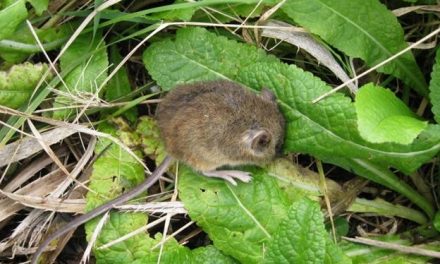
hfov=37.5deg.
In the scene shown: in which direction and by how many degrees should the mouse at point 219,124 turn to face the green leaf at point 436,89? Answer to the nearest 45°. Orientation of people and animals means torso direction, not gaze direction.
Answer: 0° — it already faces it

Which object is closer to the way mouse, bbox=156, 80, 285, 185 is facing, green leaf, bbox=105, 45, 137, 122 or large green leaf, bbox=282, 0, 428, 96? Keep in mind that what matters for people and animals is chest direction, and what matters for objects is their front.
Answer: the large green leaf

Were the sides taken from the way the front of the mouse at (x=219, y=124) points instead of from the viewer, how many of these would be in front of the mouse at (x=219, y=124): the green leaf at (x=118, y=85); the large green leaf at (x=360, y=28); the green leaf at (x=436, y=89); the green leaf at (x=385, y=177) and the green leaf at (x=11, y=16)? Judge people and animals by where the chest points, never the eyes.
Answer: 3

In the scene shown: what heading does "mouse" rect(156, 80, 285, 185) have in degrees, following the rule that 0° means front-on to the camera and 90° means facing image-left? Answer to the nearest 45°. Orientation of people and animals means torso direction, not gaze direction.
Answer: approximately 270°

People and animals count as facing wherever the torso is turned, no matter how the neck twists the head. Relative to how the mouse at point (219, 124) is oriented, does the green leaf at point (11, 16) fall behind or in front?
behind

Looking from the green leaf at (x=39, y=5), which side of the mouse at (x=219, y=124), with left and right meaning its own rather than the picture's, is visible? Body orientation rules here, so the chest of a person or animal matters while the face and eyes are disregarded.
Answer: back

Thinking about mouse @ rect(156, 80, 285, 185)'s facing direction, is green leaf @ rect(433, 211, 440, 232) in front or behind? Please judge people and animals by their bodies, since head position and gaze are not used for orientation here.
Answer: in front

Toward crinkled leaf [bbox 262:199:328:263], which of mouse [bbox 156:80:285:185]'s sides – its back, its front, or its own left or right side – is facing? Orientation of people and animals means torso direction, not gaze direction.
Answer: right

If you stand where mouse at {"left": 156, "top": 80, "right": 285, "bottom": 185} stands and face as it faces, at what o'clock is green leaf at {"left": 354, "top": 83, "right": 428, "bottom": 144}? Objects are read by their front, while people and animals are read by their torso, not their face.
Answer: The green leaf is roughly at 1 o'clock from the mouse.

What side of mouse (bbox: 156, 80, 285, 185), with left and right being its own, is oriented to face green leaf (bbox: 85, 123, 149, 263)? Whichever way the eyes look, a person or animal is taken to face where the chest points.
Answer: back

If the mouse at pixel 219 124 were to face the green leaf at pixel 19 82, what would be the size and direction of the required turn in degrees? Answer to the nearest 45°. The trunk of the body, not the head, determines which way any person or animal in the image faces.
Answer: approximately 180°

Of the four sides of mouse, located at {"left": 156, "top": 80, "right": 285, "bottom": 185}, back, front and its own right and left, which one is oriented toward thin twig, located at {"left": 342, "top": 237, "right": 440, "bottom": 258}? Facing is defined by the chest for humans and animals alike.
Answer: front

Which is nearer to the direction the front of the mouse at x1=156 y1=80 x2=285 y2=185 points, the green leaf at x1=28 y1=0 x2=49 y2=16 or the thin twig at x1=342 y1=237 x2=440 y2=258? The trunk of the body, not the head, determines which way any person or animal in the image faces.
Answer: the thin twig
